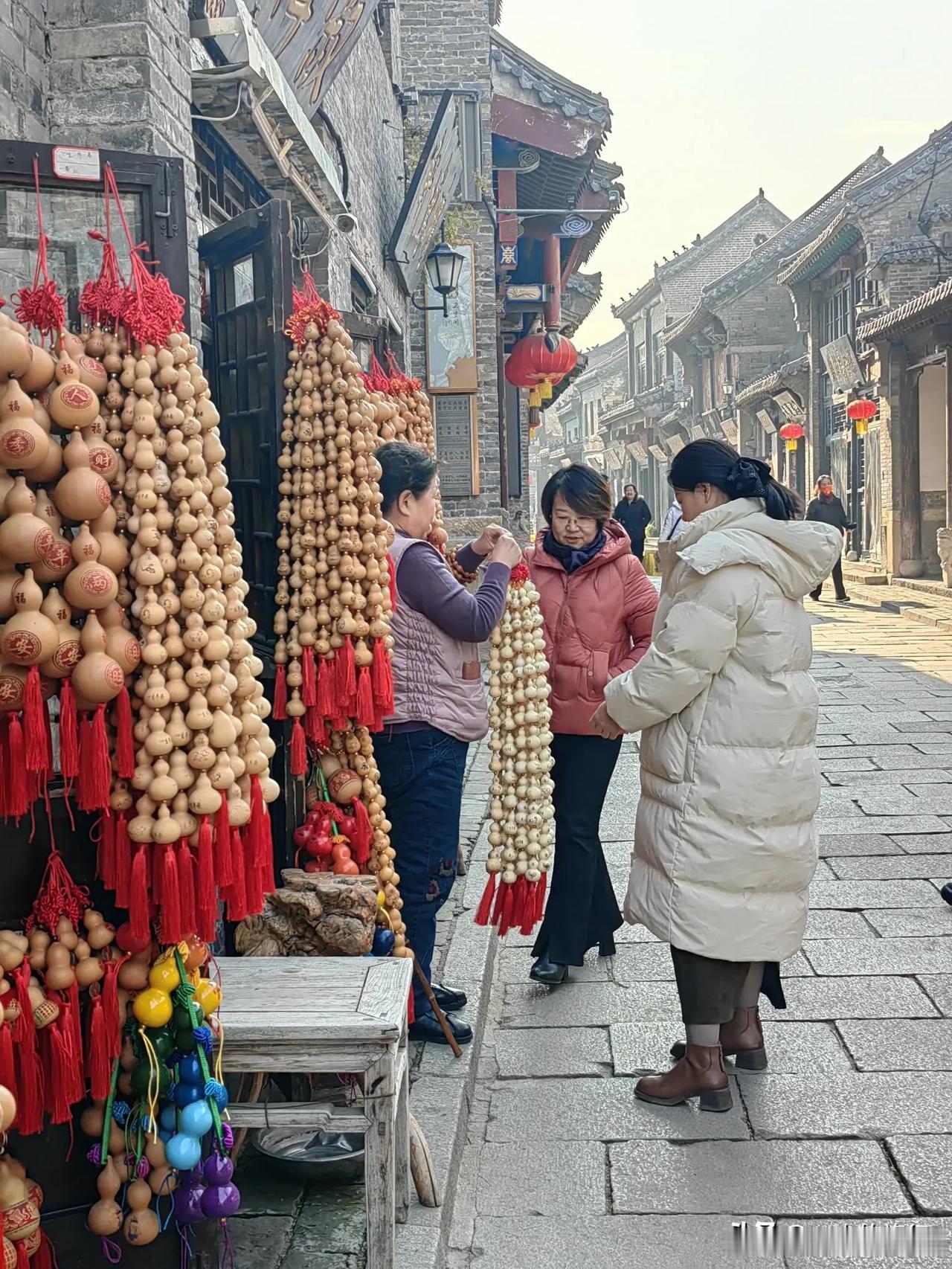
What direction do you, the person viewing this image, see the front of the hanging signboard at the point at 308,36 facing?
facing the viewer

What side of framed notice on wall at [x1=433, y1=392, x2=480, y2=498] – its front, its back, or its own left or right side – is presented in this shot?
front

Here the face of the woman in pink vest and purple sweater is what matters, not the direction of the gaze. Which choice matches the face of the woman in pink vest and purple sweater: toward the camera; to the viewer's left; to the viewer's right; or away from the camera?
to the viewer's right

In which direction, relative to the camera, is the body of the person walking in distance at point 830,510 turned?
toward the camera

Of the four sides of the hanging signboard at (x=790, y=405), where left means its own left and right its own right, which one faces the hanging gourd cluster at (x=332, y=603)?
front

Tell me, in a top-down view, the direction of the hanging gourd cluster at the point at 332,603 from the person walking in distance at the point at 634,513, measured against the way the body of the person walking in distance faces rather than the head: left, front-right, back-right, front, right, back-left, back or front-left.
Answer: front

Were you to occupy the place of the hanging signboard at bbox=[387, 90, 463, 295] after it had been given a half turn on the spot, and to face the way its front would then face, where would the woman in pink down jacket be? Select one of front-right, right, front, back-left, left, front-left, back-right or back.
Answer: back-left

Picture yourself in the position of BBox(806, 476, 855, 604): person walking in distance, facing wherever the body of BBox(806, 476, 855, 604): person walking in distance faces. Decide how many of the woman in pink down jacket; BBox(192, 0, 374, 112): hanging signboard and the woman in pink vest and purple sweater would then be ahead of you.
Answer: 3

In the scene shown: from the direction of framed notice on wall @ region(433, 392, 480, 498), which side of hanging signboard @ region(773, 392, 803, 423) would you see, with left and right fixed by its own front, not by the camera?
front
